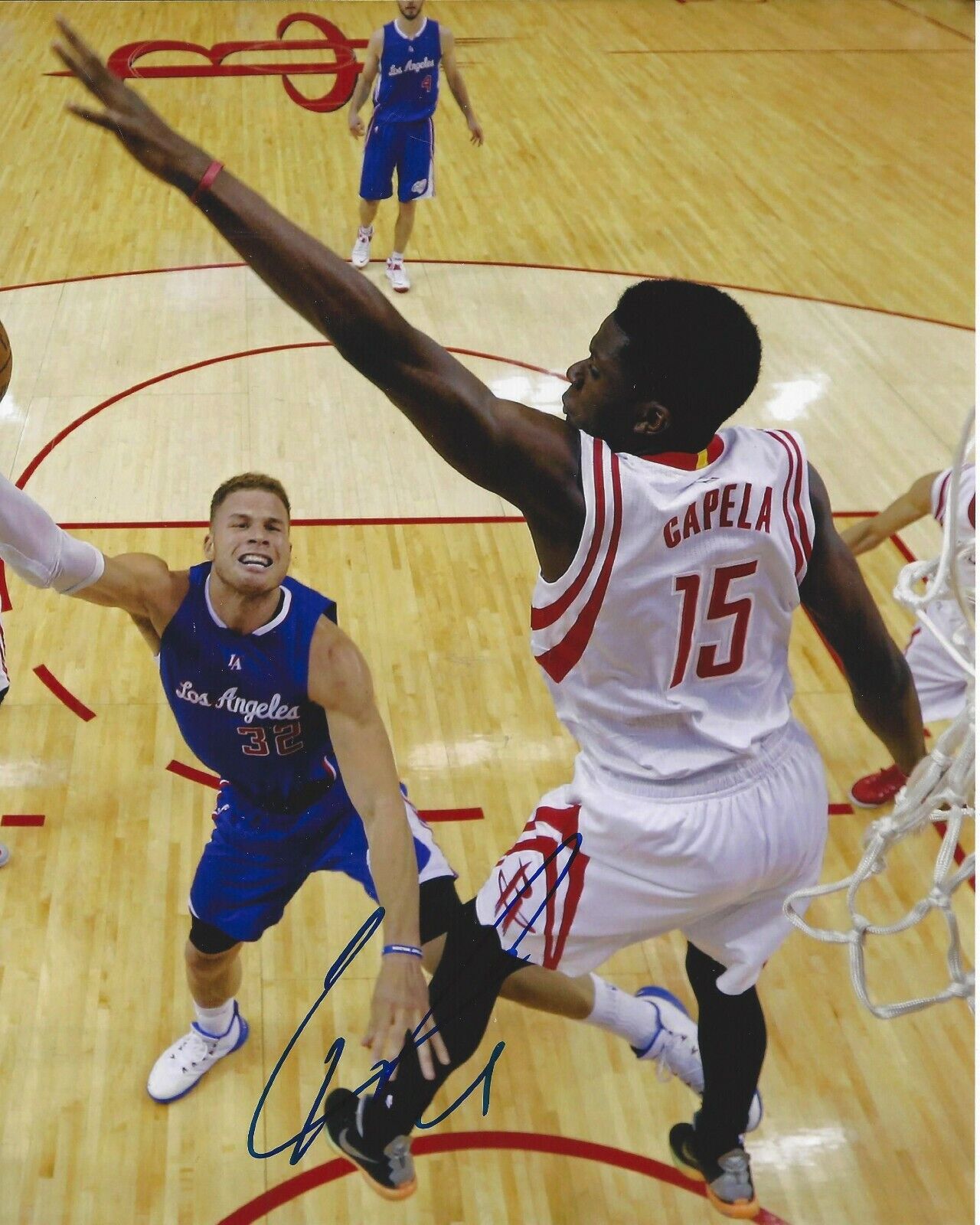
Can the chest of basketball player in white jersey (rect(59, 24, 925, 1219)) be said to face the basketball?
yes

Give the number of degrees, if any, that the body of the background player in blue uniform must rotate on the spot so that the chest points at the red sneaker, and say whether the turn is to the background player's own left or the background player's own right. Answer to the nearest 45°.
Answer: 0° — they already face it

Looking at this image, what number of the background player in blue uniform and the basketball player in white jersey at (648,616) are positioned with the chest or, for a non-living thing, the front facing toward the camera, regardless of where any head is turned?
1

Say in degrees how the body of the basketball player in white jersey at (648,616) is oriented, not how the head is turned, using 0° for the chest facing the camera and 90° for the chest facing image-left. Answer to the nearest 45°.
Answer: approximately 135°

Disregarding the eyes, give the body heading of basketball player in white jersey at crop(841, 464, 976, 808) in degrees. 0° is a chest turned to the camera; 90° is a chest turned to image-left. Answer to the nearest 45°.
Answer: approximately 45°

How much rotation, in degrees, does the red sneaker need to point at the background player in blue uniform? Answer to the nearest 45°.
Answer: approximately 90° to its right

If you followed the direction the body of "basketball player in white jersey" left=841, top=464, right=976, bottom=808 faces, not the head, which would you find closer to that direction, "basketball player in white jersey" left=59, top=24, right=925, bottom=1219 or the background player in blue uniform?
the basketball player in white jersey
